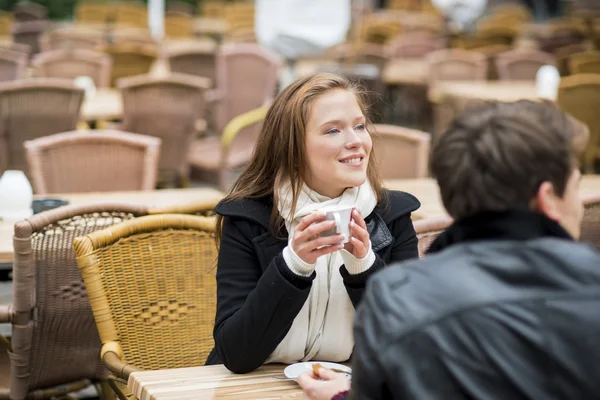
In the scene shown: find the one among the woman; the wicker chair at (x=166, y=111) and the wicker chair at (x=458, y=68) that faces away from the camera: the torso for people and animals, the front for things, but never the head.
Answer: the wicker chair at (x=166, y=111)

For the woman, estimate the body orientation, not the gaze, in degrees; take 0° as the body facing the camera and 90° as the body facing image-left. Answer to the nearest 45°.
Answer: approximately 315°

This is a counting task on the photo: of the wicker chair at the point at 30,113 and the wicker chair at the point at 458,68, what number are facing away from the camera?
1

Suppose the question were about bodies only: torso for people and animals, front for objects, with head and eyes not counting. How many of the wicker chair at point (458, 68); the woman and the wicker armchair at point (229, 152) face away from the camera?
0

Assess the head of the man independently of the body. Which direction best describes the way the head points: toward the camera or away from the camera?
away from the camera

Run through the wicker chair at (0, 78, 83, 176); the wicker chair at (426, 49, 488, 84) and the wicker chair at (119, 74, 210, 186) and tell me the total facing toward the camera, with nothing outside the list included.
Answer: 1

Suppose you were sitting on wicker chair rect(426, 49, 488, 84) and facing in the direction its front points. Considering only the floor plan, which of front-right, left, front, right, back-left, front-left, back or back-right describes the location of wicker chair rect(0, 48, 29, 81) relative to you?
front-right

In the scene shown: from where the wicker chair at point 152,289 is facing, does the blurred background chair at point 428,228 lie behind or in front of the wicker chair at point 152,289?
in front

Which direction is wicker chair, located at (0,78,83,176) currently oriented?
away from the camera

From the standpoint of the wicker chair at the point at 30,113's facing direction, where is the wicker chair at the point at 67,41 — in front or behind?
in front

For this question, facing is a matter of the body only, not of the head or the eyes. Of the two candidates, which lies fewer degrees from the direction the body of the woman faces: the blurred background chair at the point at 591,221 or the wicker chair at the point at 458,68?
the blurred background chair

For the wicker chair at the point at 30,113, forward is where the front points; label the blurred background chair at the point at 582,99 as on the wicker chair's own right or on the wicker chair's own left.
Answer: on the wicker chair's own right
